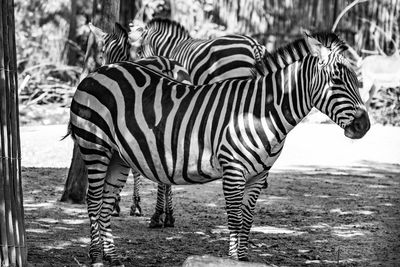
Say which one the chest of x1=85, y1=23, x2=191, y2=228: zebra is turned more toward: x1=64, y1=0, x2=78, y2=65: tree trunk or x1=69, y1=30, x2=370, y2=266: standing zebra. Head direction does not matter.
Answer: the tree trunk

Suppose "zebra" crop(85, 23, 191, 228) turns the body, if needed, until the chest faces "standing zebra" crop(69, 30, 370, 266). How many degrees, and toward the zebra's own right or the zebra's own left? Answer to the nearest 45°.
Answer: approximately 135° to the zebra's own left

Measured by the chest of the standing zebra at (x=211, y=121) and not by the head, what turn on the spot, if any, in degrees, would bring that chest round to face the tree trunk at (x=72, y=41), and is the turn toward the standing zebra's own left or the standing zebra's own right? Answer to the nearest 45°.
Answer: approximately 90° to the standing zebra's own left

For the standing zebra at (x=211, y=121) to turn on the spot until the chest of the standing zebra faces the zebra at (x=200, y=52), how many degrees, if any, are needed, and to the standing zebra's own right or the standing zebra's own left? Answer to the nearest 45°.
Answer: approximately 90° to the standing zebra's own left

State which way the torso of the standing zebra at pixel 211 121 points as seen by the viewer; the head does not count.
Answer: to the viewer's right

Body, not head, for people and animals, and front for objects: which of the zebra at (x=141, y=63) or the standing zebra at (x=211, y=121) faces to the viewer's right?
the standing zebra

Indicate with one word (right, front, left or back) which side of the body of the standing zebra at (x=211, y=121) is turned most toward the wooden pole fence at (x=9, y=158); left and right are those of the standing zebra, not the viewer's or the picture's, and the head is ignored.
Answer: back
